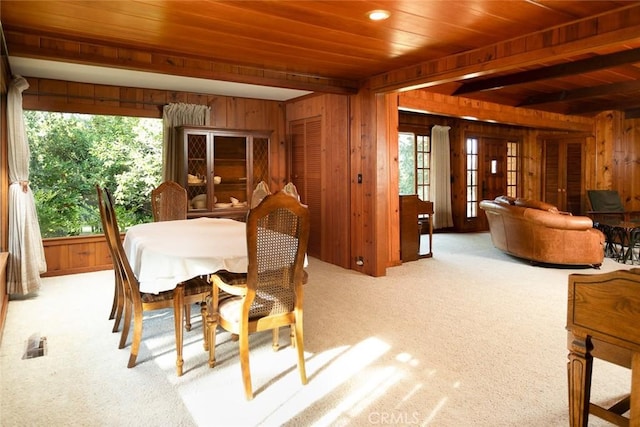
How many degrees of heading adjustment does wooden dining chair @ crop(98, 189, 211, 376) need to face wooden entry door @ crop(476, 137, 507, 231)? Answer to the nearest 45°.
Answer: approximately 45° to its left

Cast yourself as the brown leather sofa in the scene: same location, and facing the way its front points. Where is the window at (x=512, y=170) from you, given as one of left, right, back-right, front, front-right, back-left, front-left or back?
front-left

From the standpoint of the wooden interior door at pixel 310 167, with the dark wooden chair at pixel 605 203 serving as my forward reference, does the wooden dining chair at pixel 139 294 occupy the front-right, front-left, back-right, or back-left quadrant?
back-right

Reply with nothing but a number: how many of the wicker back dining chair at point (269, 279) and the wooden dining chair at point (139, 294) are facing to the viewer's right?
1

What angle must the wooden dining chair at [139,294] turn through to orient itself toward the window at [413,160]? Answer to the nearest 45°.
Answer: approximately 45° to its left

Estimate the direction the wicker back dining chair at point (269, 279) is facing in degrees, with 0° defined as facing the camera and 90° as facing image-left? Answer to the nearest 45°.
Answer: approximately 135°

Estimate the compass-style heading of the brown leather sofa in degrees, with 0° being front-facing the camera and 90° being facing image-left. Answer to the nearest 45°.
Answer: approximately 225°

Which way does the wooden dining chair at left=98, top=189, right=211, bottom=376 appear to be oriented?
to the viewer's right

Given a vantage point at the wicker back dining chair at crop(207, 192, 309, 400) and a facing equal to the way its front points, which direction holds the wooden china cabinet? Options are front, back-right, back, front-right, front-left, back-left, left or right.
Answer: front-right

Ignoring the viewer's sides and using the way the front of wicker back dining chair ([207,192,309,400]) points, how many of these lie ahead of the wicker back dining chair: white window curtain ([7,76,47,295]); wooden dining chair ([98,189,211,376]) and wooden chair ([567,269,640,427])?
2

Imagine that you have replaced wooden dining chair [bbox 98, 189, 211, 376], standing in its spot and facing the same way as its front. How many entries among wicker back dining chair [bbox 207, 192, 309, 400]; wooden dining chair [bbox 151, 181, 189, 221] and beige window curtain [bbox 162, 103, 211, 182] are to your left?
2

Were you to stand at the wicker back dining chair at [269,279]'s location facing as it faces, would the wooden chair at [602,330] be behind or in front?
behind

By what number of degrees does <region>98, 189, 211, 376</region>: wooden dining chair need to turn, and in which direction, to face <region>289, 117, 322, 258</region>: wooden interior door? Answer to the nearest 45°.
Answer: approximately 45° to its left
